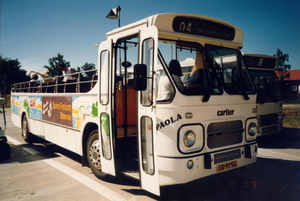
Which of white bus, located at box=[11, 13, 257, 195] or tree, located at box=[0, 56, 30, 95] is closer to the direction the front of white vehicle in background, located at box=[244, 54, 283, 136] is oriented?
the white bus

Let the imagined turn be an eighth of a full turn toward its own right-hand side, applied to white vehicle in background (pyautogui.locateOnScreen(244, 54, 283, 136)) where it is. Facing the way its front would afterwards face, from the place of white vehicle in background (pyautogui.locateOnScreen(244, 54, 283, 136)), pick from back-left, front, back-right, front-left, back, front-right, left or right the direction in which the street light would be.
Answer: front-right

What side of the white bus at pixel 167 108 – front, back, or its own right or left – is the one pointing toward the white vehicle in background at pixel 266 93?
left

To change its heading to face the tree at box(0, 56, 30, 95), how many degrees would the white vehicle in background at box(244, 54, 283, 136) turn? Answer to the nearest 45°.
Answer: approximately 180°

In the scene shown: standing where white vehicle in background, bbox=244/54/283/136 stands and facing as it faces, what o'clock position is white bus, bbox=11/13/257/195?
The white bus is roughly at 2 o'clock from the white vehicle in background.

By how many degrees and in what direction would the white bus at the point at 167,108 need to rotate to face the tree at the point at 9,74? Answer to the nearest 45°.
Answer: approximately 180°

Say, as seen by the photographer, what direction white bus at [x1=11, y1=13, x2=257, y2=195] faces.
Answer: facing the viewer and to the right of the viewer

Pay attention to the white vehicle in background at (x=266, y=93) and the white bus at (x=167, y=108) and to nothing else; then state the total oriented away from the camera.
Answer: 0
